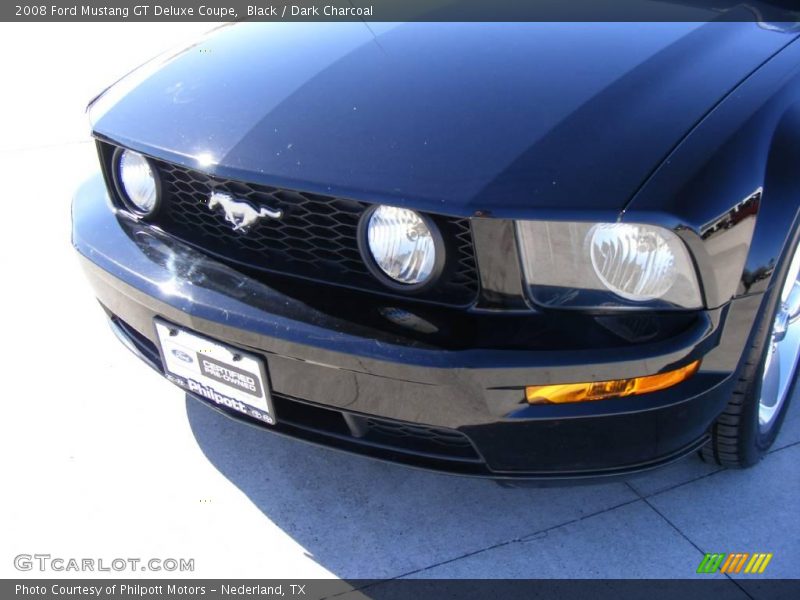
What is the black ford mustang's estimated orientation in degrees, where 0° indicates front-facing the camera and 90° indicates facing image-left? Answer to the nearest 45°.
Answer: approximately 45°
